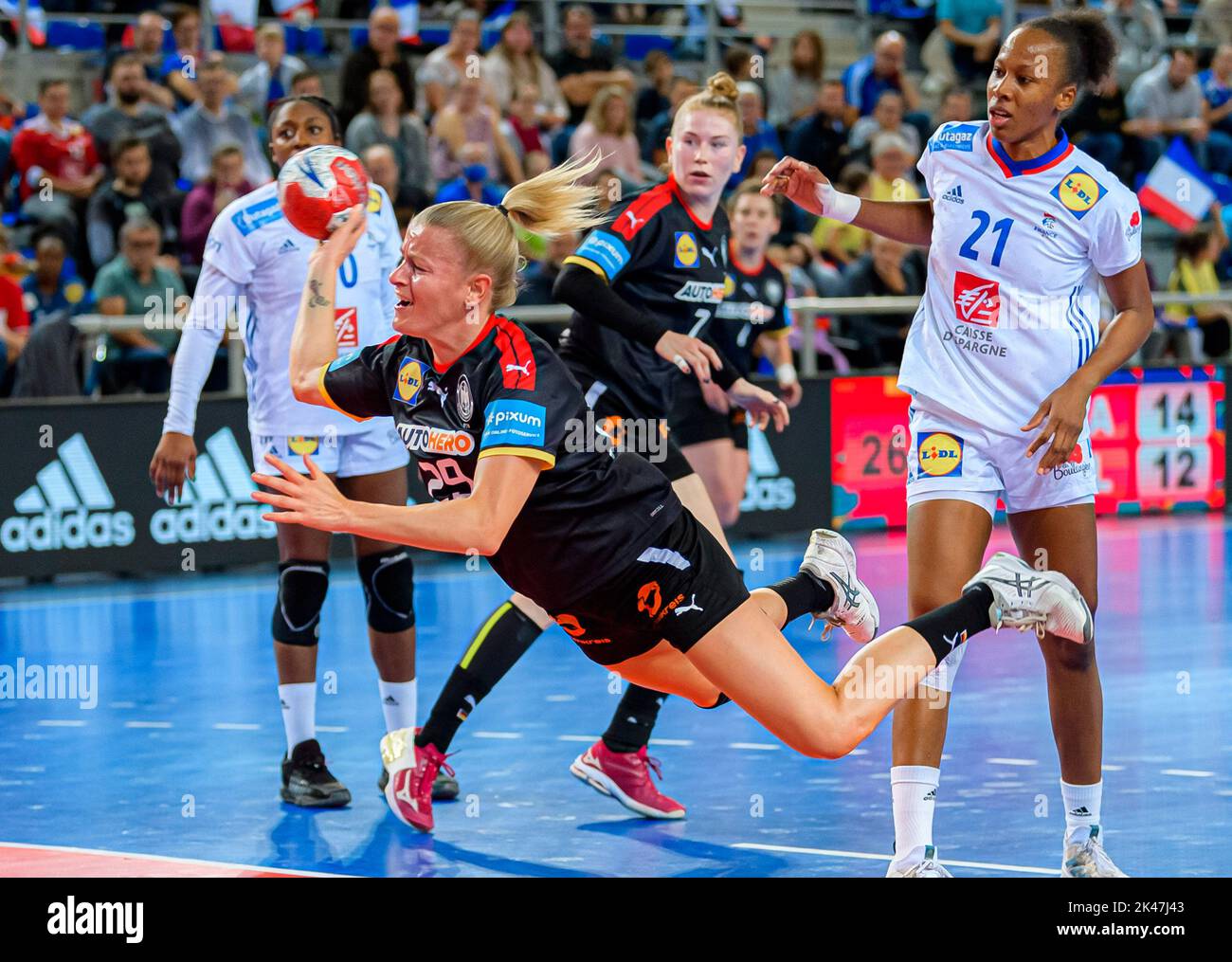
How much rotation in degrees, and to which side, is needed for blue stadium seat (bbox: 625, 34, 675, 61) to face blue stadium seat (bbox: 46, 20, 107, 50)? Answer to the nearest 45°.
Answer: approximately 45° to its right

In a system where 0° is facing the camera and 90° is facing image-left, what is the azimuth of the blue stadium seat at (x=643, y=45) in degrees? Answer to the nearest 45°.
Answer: approximately 0°

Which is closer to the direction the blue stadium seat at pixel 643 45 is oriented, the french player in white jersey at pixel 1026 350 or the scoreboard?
the french player in white jersey

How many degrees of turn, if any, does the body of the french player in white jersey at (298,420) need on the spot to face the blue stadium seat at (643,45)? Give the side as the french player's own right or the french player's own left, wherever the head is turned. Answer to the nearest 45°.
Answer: approximately 135° to the french player's own left

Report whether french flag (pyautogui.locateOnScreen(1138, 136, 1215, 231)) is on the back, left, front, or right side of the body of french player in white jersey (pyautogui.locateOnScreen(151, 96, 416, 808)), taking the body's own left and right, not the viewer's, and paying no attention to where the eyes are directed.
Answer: left

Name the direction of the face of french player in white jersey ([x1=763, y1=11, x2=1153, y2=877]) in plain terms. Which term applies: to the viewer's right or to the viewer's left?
to the viewer's left

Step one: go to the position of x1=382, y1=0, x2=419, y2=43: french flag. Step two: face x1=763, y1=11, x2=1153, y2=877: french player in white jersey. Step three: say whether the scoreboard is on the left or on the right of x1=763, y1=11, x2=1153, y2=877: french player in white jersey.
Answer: left

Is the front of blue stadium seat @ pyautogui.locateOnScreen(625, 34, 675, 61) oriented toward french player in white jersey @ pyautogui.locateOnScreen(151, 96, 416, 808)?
yes

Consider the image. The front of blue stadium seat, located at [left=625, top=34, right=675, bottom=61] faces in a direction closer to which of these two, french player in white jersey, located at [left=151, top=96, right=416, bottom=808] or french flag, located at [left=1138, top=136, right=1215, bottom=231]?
the french player in white jersey

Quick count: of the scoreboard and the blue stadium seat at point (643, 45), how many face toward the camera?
2

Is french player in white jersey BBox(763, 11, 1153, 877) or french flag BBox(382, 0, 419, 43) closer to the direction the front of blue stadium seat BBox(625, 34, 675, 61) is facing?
the french player in white jersey
